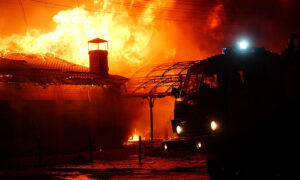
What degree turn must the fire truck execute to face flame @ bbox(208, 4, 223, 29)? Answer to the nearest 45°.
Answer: approximately 135° to its right

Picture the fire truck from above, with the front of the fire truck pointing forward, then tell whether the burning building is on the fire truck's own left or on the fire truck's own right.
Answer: on the fire truck's own right

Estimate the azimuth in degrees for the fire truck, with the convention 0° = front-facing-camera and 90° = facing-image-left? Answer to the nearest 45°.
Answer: approximately 45°
